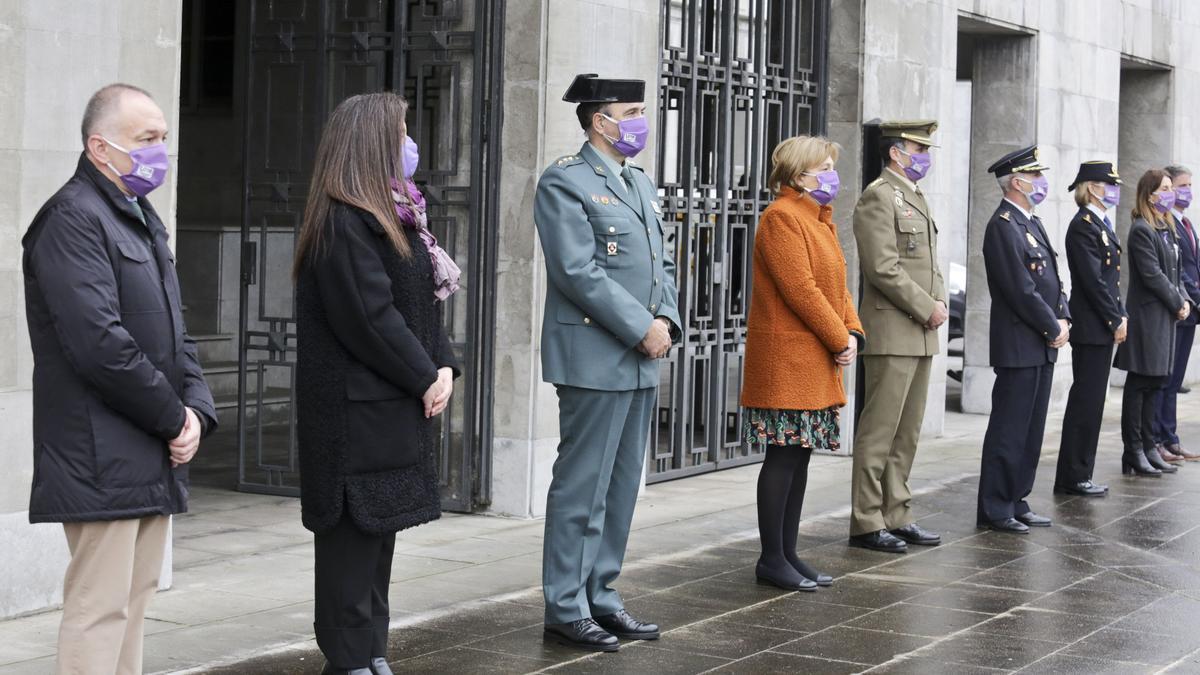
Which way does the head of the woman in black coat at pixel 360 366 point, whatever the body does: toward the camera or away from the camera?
away from the camera

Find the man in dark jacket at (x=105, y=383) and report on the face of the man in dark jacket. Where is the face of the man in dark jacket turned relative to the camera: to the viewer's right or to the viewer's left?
to the viewer's right

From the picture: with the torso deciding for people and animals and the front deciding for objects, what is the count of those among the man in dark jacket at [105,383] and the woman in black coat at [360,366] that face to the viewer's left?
0

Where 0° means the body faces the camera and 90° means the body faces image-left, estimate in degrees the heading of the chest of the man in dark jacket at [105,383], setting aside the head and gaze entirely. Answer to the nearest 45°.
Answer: approximately 315°

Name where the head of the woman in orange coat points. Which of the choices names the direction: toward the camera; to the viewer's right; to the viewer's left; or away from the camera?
to the viewer's right

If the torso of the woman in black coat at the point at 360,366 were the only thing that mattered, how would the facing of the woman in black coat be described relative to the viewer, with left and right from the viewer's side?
facing to the right of the viewer

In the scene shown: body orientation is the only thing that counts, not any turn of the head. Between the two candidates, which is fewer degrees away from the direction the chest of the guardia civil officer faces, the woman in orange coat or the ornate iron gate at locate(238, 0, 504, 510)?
the woman in orange coat

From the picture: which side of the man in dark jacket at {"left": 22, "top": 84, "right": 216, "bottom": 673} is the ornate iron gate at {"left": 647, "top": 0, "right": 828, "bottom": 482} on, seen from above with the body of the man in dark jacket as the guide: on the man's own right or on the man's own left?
on the man's own left

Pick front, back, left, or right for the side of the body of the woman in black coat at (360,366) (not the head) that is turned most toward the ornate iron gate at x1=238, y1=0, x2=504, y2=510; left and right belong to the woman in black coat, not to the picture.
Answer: left

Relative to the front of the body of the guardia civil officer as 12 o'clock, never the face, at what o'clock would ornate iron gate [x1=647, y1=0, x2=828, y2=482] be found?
The ornate iron gate is roughly at 8 o'clock from the guardia civil officer.

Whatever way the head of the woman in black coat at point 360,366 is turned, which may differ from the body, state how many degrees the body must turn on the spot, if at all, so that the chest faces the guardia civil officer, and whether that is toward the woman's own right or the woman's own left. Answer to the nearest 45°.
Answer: approximately 45° to the woman's own left

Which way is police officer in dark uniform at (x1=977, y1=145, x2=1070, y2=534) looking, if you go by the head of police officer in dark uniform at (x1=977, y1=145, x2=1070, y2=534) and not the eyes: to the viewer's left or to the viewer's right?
to the viewer's right
